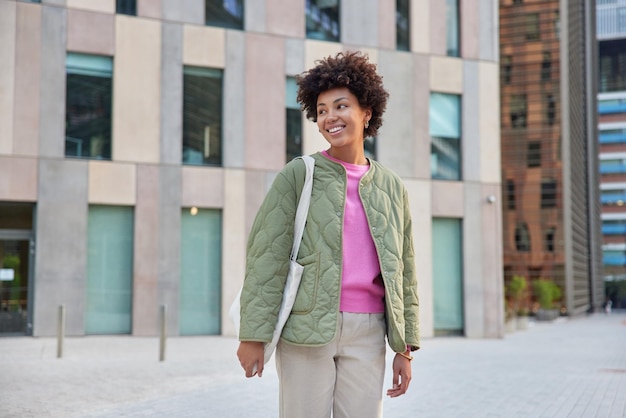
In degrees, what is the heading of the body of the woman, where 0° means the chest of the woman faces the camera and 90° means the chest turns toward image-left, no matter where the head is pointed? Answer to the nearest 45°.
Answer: approximately 315°

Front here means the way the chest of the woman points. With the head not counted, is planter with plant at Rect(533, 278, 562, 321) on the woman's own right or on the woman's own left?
on the woman's own left

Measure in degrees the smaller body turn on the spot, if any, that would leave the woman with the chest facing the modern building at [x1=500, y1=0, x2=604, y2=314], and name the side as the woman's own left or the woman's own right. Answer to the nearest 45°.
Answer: approximately 135° to the woman's own left
